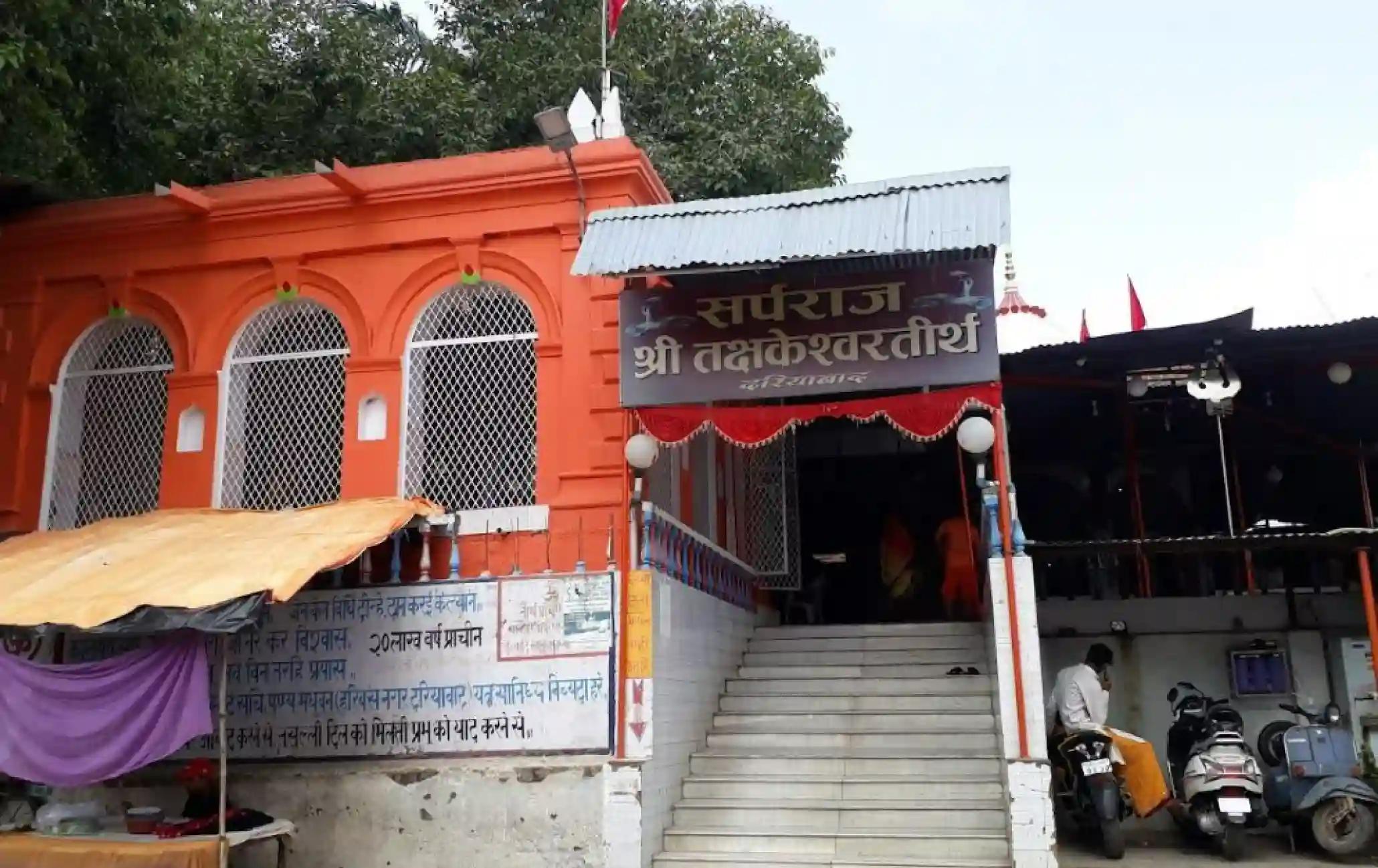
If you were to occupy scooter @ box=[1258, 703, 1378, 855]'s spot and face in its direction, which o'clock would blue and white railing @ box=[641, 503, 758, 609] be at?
The blue and white railing is roughly at 4 o'clock from the scooter.

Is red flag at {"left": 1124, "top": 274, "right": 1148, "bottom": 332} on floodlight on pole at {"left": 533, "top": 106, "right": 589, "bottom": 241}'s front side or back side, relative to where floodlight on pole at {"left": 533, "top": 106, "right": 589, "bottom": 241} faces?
on the back side

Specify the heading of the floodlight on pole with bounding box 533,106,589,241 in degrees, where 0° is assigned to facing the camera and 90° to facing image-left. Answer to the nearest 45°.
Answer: approximately 45°

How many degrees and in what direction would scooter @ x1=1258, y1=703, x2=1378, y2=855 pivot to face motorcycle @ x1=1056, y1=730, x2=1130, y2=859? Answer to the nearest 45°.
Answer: approximately 90° to its right

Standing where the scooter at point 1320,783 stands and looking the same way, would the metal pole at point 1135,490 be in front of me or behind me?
behind

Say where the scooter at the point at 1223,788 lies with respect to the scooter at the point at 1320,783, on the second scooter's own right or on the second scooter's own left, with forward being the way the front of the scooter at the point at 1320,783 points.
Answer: on the second scooter's own right

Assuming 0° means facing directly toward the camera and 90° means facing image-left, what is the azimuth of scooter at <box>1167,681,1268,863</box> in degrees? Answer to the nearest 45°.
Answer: approximately 135°

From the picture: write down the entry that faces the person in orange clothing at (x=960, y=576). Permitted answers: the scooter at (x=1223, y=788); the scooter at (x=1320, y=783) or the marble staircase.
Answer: the scooter at (x=1223, y=788)

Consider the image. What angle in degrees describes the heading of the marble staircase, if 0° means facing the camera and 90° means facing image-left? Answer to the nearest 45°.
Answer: approximately 0°

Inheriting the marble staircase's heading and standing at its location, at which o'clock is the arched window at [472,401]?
The arched window is roughly at 3 o'clock from the marble staircase.
